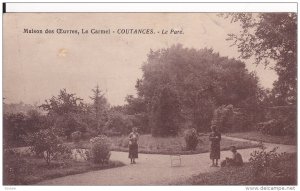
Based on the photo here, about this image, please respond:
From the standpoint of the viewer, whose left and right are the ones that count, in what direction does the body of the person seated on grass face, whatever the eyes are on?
facing to the left of the viewer

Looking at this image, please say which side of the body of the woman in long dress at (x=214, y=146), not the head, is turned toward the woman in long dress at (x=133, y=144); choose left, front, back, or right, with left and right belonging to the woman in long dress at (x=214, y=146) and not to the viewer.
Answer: right

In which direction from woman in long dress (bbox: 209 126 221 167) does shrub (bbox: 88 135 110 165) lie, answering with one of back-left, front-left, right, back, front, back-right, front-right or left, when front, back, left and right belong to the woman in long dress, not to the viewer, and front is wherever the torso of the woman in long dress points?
right

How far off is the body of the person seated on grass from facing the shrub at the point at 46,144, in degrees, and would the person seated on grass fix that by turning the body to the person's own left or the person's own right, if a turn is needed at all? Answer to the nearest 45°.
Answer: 0° — they already face it

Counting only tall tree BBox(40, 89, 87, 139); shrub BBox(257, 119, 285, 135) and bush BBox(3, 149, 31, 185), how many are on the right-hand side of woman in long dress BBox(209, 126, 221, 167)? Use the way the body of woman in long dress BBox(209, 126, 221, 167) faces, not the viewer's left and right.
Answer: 2

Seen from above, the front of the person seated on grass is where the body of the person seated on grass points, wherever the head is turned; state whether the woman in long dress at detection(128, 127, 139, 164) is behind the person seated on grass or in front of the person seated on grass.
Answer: in front

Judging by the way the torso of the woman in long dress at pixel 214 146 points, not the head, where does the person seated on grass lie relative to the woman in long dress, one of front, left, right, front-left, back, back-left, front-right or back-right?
left

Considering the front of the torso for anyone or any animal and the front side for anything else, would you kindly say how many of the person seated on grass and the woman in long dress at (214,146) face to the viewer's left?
1

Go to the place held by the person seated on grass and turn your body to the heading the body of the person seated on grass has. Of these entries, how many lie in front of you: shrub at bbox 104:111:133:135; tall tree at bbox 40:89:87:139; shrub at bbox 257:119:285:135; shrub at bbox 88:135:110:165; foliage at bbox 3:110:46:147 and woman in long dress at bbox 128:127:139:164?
5

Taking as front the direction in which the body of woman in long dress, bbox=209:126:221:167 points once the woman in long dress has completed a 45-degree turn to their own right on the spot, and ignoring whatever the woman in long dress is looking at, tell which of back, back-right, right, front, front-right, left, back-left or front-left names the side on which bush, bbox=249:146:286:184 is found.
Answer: back-left

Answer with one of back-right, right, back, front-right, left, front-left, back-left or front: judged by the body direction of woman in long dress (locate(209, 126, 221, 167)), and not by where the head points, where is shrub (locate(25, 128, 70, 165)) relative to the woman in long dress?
right

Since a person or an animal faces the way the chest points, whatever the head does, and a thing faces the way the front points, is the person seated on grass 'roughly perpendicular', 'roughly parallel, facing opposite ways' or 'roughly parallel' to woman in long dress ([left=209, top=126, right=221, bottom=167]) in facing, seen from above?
roughly perpendicular

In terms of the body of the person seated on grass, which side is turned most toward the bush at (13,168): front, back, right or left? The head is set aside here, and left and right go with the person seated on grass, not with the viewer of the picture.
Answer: front

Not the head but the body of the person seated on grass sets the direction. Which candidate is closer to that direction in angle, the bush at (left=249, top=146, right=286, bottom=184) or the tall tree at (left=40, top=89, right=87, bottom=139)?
the tall tree
